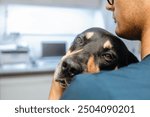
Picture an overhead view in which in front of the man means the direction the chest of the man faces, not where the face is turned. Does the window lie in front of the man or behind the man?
in front

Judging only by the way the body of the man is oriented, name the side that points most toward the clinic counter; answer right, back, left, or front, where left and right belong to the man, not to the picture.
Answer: front

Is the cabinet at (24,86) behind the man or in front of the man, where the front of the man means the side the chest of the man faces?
in front

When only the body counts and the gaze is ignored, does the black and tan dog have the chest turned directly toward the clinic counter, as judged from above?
no

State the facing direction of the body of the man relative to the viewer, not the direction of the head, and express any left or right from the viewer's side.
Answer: facing away from the viewer and to the left of the viewer

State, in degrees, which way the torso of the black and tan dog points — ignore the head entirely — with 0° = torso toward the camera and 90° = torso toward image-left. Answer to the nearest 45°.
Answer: approximately 45°
